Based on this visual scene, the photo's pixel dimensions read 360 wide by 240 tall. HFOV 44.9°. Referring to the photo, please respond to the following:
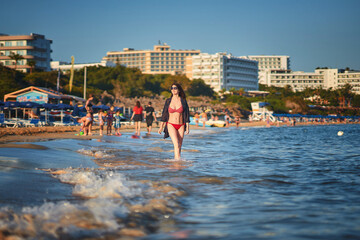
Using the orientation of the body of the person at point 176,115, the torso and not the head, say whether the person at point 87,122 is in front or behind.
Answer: behind

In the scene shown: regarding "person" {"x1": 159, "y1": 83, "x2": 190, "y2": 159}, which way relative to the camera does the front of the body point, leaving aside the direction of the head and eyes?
toward the camera
